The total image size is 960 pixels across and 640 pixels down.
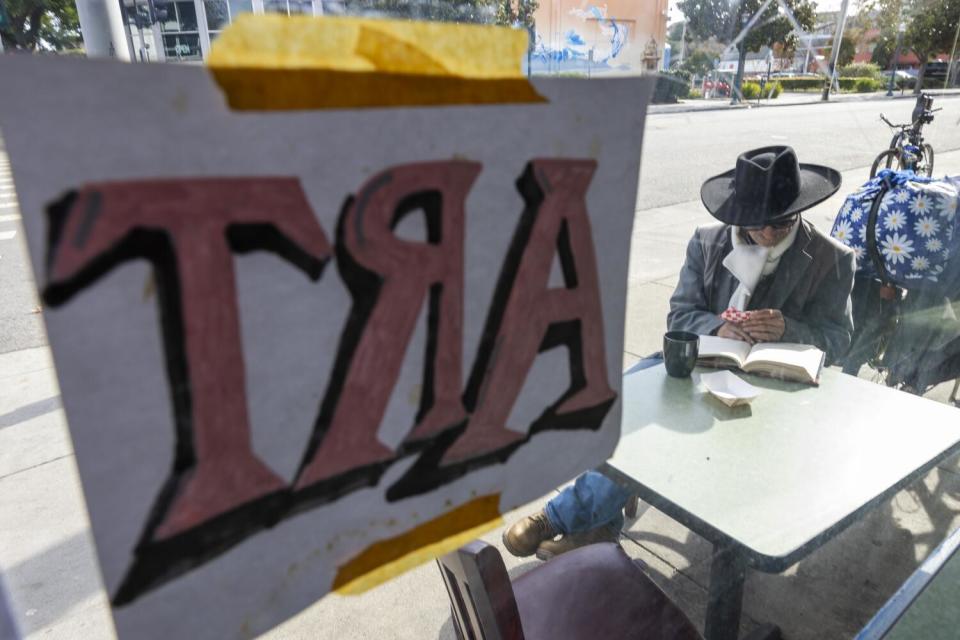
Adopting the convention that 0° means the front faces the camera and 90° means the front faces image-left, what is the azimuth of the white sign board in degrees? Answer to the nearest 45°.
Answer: approximately 135°

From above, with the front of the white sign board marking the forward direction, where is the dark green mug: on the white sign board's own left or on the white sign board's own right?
on the white sign board's own right

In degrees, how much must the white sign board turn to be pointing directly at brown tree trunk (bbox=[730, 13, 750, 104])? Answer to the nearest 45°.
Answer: approximately 90° to its right

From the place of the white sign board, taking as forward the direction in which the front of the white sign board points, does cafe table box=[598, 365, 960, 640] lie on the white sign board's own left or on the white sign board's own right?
on the white sign board's own right

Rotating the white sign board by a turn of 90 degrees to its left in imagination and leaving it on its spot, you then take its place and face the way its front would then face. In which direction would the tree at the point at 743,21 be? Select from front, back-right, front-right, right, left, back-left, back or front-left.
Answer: back

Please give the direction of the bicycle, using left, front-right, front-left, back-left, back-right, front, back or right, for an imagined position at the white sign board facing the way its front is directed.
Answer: right

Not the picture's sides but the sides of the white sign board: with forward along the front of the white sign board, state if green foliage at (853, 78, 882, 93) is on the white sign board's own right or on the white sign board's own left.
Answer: on the white sign board's own right
